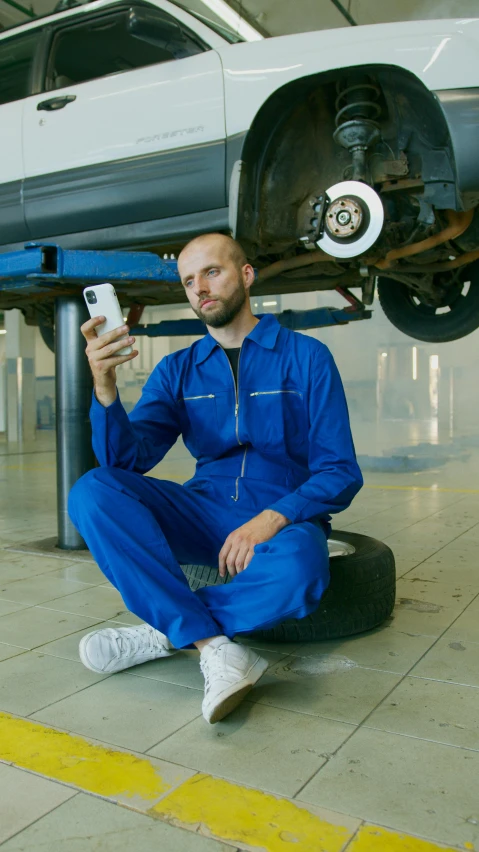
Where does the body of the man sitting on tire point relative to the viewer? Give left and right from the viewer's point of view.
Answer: facing the viewer and to the left of the viewer

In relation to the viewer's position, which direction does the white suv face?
facing the viewer and to the right of the viewer

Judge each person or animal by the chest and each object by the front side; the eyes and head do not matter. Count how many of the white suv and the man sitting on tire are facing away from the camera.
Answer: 0

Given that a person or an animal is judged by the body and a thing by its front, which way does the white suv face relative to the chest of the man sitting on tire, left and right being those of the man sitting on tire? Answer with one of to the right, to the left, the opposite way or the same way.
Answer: to the left

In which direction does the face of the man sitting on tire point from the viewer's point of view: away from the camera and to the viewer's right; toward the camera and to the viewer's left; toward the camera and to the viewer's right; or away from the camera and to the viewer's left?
toward the camera and to the viewer's left
